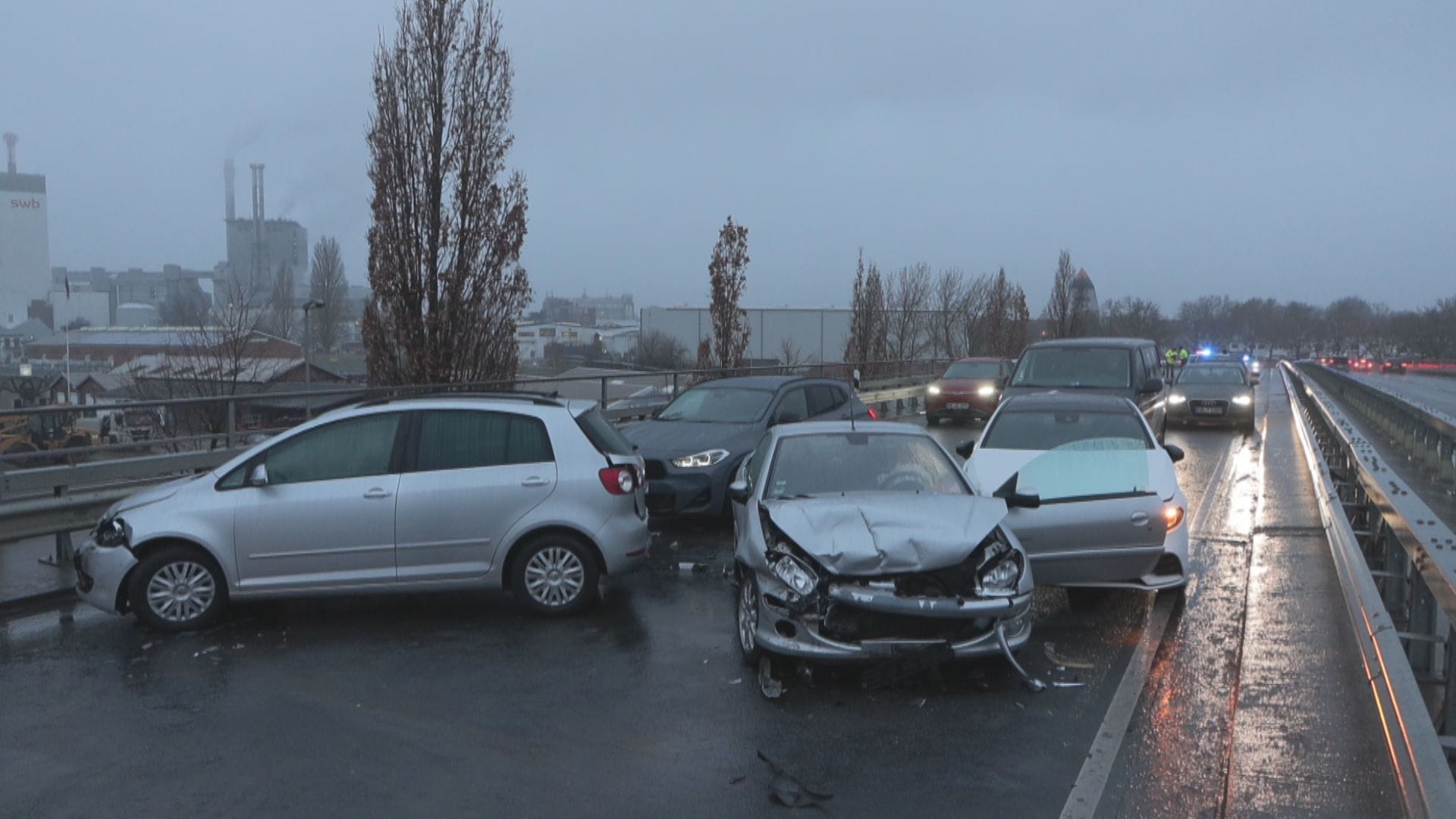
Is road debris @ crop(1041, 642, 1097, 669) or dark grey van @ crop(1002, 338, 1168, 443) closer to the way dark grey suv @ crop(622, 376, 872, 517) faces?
the road debris

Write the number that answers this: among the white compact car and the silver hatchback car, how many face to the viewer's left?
1

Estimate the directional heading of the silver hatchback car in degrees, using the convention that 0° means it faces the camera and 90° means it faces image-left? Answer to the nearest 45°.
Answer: approximately 90°

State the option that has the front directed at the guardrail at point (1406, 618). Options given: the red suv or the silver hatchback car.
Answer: the red suv

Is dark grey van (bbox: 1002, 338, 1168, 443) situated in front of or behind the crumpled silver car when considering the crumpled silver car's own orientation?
behind

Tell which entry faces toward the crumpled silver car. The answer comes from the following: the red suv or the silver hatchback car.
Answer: the red suv

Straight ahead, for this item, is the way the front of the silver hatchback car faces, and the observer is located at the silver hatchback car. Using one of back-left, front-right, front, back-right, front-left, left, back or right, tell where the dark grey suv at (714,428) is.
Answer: back-right

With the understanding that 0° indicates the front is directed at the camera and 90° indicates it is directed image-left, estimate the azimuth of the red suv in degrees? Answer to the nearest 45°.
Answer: approximately 0°

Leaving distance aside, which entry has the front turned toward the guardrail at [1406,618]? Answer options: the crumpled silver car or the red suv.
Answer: the red suv
